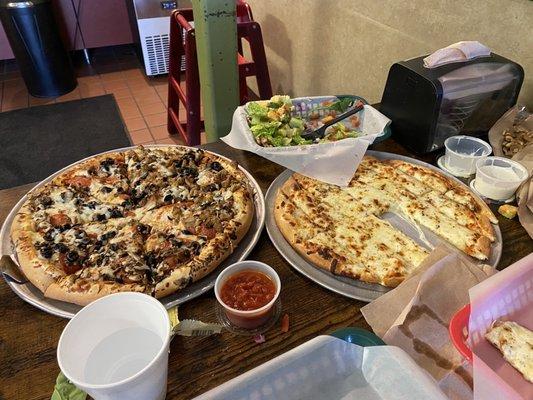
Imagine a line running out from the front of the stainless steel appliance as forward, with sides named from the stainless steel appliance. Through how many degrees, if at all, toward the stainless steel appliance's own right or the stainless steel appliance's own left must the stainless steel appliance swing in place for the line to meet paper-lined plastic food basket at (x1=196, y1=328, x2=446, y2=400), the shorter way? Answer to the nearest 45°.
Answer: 0° — it already faces it

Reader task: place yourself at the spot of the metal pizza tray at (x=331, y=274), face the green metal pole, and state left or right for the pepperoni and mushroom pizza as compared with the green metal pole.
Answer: left

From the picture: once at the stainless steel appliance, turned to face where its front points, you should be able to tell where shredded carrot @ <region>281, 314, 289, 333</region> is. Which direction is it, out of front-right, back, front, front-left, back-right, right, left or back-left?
front

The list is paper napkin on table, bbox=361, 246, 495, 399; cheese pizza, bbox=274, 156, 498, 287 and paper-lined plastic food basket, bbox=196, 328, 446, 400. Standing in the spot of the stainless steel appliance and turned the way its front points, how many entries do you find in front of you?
3

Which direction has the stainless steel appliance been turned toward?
toward the camera

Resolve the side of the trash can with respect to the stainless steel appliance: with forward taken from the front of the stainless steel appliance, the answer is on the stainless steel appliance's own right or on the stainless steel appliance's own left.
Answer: on the stainless steel appliance's own right

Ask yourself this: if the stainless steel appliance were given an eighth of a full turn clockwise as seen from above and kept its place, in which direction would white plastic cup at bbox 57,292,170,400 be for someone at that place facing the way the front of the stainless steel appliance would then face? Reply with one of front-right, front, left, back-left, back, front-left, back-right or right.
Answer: front-left

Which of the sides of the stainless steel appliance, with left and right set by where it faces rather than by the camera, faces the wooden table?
front

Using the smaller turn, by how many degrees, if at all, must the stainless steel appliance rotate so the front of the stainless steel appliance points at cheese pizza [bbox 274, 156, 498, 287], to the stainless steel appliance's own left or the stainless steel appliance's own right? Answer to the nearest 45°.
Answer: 0° — it already faces it

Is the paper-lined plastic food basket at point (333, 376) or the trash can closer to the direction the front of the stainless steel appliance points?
the paper-lined plastic food basket

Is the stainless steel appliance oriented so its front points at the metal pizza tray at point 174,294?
yes

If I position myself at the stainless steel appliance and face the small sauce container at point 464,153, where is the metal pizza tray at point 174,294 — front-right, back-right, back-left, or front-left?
front-right

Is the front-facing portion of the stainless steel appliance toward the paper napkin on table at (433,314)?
yes

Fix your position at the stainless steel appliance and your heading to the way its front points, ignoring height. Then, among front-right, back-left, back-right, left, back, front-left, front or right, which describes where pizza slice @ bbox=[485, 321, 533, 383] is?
front

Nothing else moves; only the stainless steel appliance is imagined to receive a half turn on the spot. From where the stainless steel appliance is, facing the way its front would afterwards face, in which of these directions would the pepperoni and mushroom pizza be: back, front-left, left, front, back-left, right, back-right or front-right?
back
